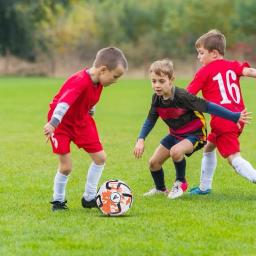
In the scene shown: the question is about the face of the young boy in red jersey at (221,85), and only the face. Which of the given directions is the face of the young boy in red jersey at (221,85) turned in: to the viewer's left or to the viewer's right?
to the viewer's left

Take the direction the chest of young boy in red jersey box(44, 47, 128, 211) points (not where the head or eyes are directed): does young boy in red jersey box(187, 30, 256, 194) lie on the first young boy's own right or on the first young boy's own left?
on the first young boy's own left

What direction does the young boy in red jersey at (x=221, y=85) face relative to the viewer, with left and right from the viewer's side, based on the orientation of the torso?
facing away from the viewer and to the left of the viewer

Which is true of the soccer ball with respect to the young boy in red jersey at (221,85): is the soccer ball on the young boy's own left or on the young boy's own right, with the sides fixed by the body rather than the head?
on the young boy's own left

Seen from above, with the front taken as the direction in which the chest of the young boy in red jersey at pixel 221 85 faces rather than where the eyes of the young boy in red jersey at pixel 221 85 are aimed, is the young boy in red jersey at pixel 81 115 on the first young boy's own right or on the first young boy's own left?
on the first young boy's own left

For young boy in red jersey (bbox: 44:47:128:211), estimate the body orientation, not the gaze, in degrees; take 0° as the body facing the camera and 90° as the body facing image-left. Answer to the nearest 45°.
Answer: approximately 315°

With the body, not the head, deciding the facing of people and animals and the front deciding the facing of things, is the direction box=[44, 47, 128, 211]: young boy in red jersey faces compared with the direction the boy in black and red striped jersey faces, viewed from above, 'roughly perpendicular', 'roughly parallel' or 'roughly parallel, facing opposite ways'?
roughly perpendicular

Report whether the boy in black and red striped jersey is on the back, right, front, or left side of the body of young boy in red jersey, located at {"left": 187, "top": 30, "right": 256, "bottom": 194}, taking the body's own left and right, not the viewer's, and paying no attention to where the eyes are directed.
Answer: left

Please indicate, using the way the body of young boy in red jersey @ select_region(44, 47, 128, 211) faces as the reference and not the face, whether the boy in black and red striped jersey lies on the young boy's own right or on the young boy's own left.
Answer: on the young boy's own left
